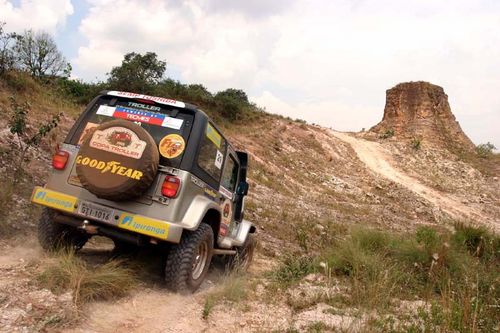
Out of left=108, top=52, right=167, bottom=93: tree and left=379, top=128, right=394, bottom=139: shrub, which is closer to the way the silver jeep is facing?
the shrub

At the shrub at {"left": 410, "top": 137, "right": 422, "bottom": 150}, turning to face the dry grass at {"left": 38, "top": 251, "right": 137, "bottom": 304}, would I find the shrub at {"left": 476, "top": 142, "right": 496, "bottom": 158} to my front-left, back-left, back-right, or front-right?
back-left

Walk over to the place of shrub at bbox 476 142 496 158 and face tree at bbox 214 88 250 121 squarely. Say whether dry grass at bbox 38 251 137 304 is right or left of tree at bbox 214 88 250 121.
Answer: left

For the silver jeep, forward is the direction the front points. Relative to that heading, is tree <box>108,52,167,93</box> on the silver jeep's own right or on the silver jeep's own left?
on the silver jeep's own left

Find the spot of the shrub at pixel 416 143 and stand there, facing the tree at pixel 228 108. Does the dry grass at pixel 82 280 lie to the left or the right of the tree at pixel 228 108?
left

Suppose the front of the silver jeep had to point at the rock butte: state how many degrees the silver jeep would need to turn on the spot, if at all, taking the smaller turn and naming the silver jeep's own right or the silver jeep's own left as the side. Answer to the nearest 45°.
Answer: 0° — it already faces it

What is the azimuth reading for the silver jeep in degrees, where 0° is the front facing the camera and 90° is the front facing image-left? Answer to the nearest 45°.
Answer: approximately 225°
